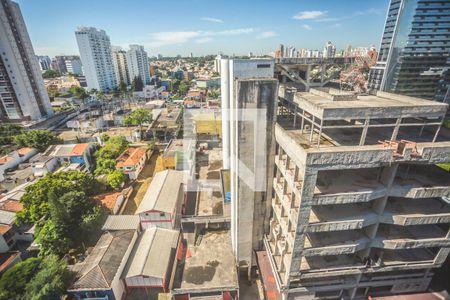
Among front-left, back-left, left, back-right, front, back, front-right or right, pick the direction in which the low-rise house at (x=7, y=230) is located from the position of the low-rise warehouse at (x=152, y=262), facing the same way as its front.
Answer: back-right

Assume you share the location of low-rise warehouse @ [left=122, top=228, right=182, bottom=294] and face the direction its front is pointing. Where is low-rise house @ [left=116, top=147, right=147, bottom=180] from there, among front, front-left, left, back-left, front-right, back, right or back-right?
back

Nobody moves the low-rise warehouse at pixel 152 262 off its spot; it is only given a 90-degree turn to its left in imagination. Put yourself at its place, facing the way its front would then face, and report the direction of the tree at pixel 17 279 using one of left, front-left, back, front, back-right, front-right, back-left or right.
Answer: back

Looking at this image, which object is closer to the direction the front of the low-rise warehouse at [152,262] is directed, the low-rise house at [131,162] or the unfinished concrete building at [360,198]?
the unfinished concrete building

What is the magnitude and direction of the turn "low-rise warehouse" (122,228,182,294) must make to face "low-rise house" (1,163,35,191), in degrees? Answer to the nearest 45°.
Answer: approximately 135° to its right

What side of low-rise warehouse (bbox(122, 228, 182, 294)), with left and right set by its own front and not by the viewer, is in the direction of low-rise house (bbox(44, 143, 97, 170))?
back

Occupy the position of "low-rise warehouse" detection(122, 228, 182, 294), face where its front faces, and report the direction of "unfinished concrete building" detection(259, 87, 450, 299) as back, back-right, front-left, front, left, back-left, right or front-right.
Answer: front-left

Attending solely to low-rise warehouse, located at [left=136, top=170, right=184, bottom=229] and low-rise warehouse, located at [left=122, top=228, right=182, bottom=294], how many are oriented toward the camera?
2

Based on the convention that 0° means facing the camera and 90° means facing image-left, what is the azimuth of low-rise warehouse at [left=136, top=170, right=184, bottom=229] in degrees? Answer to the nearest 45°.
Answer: approximately 0°

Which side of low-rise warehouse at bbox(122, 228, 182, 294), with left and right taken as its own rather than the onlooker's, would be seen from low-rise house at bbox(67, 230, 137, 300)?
right
